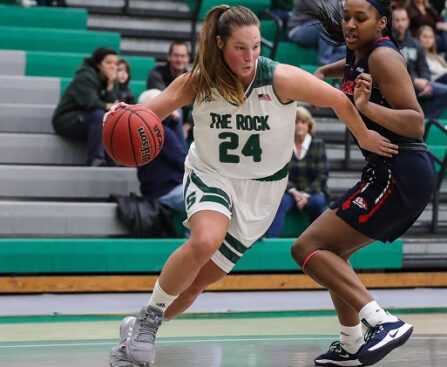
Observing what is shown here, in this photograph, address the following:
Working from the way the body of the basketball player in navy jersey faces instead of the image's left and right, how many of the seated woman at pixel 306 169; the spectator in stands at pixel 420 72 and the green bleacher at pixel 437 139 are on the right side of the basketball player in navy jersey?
3

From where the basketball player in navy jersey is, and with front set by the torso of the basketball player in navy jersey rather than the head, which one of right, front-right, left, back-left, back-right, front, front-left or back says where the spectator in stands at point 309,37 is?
right

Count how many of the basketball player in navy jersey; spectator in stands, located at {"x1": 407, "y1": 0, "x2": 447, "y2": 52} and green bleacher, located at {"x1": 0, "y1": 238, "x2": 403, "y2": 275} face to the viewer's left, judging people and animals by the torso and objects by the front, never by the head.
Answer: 1

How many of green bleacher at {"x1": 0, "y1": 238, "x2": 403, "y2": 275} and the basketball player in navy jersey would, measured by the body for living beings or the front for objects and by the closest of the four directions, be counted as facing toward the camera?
1

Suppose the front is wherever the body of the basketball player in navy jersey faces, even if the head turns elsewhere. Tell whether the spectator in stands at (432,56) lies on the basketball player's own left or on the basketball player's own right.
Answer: on the basketball player's own right

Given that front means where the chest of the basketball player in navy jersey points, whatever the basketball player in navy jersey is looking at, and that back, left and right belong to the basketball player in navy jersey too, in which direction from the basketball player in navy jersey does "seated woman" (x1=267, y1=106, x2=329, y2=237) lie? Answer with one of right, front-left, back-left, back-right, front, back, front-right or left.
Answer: right

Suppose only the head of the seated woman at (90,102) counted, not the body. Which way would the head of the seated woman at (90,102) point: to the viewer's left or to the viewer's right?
to the viewer's right

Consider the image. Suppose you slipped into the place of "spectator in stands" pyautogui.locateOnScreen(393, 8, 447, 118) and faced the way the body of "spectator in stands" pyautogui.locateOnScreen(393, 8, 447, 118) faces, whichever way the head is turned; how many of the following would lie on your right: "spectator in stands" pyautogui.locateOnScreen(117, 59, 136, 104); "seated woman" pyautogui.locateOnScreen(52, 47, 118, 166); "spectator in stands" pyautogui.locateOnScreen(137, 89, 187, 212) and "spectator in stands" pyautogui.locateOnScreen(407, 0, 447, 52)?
3

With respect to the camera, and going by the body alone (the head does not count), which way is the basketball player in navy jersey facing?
to the viewer's left

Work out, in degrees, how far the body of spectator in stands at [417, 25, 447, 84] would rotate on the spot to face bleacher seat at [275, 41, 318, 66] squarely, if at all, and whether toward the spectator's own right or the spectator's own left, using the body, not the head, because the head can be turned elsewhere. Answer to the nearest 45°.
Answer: approximately 45° to the spectator's own right

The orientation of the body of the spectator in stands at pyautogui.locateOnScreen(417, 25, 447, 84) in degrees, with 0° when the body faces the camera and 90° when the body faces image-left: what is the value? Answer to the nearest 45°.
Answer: approximately 45°

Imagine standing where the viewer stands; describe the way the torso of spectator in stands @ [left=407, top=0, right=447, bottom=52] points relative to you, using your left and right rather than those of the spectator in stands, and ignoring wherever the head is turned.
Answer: facing the viewer and to the right of the viewer

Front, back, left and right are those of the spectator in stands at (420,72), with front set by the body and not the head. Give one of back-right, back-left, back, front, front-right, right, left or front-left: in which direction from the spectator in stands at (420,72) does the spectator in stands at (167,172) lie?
right

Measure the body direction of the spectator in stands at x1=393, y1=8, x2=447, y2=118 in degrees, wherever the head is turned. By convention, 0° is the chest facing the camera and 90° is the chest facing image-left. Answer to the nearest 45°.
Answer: approximately 315°
